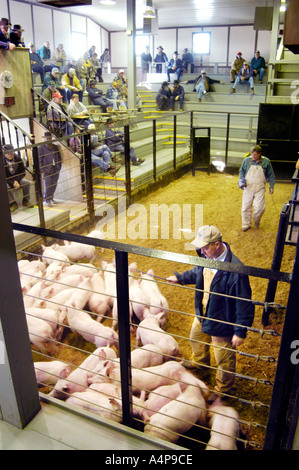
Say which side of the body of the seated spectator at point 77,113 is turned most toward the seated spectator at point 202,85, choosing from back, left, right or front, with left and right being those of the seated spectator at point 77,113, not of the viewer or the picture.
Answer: left

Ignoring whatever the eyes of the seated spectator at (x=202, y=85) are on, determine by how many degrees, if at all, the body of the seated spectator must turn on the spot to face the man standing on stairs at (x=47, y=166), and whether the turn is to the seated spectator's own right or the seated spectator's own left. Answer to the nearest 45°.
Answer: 0° — they already face them

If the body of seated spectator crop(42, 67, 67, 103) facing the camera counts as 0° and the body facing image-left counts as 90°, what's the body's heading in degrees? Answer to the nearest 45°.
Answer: approximately 315°

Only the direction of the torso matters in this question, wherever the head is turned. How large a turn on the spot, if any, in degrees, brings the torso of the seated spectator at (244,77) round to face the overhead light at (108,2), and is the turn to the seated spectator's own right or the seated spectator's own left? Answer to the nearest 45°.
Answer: approximately 90° to the seated spectator's own right

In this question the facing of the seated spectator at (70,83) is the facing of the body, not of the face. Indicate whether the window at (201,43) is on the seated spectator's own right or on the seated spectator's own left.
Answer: on the seated spectator's own left

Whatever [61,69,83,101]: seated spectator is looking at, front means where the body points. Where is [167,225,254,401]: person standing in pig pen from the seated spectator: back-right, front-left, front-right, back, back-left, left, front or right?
front-right

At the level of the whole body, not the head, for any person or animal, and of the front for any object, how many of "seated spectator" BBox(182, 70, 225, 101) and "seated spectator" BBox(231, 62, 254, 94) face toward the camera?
2

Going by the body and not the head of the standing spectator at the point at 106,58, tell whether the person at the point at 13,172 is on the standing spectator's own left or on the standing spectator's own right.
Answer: on the standing spectator's own right

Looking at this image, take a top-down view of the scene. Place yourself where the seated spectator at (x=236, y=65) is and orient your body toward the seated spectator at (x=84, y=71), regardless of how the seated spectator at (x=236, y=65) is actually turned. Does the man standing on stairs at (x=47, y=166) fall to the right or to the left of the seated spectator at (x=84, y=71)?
left

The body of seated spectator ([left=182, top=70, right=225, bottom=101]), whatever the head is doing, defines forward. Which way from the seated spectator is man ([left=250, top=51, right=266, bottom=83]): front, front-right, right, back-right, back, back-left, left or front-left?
back-left

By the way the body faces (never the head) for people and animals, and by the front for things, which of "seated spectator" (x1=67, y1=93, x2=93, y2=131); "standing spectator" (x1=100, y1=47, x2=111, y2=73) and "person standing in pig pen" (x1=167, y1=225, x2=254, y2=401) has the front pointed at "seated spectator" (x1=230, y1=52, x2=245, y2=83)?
"standing spectator" (x1=100, y1=47, x2=111, y2=73)

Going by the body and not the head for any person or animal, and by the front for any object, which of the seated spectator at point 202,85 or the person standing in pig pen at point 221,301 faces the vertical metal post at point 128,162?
the seated spectator
